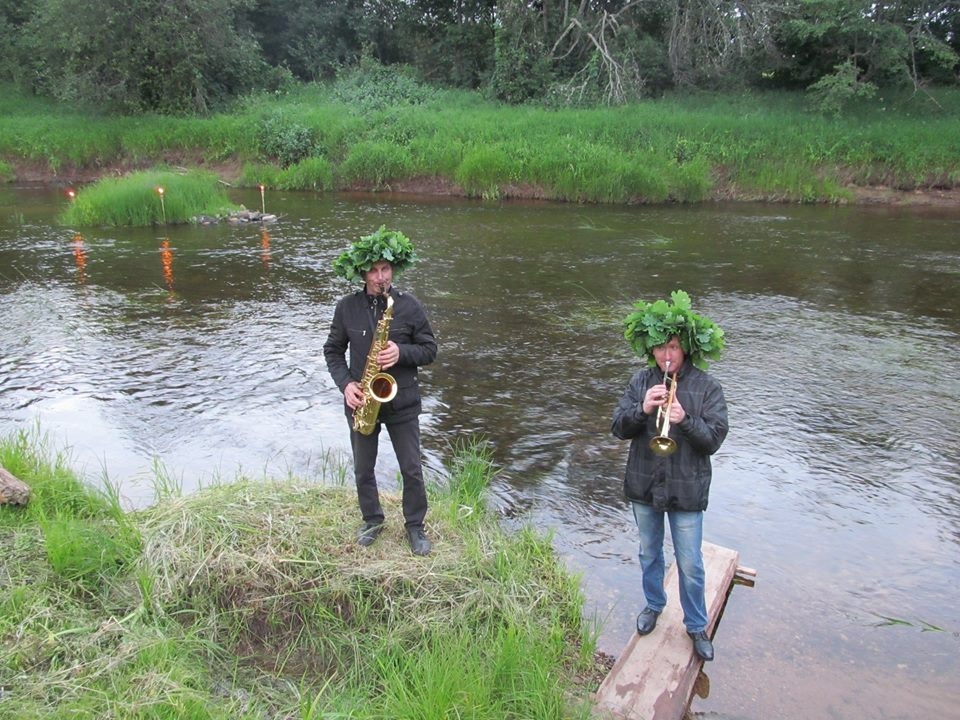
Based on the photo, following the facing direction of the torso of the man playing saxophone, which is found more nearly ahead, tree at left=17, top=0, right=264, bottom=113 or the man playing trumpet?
the man playing trumpet

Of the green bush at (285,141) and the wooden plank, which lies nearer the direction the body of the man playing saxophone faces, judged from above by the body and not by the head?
the wooden plank

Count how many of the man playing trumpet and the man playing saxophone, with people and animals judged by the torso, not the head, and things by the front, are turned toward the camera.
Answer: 2

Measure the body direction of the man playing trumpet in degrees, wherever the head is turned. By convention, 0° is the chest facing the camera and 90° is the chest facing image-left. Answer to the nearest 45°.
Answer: approximately 0°

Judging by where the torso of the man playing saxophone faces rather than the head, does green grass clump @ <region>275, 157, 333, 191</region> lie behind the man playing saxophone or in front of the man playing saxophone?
behind

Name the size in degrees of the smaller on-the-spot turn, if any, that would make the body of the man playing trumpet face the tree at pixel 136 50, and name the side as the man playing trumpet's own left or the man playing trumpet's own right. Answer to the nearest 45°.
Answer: approximately 135° to the man playing trumpet's own right
